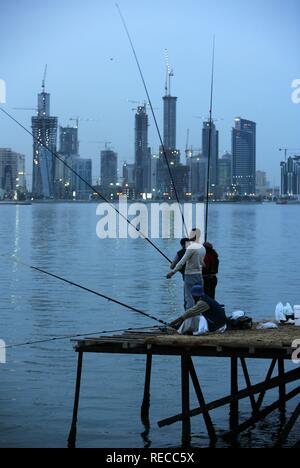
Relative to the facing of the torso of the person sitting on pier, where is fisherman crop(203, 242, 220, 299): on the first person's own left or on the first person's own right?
on the first person's own right

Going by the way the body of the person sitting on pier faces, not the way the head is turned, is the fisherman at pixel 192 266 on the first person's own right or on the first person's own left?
on the first person's own right

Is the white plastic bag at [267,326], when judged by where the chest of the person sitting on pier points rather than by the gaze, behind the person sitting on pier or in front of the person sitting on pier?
behind

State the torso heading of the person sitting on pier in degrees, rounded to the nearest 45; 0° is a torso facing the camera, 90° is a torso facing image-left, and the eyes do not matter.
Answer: approximately 90°

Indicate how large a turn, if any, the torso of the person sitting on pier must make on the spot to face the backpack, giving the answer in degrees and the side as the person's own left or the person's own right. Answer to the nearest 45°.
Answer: approximately 135° to the person's own right
